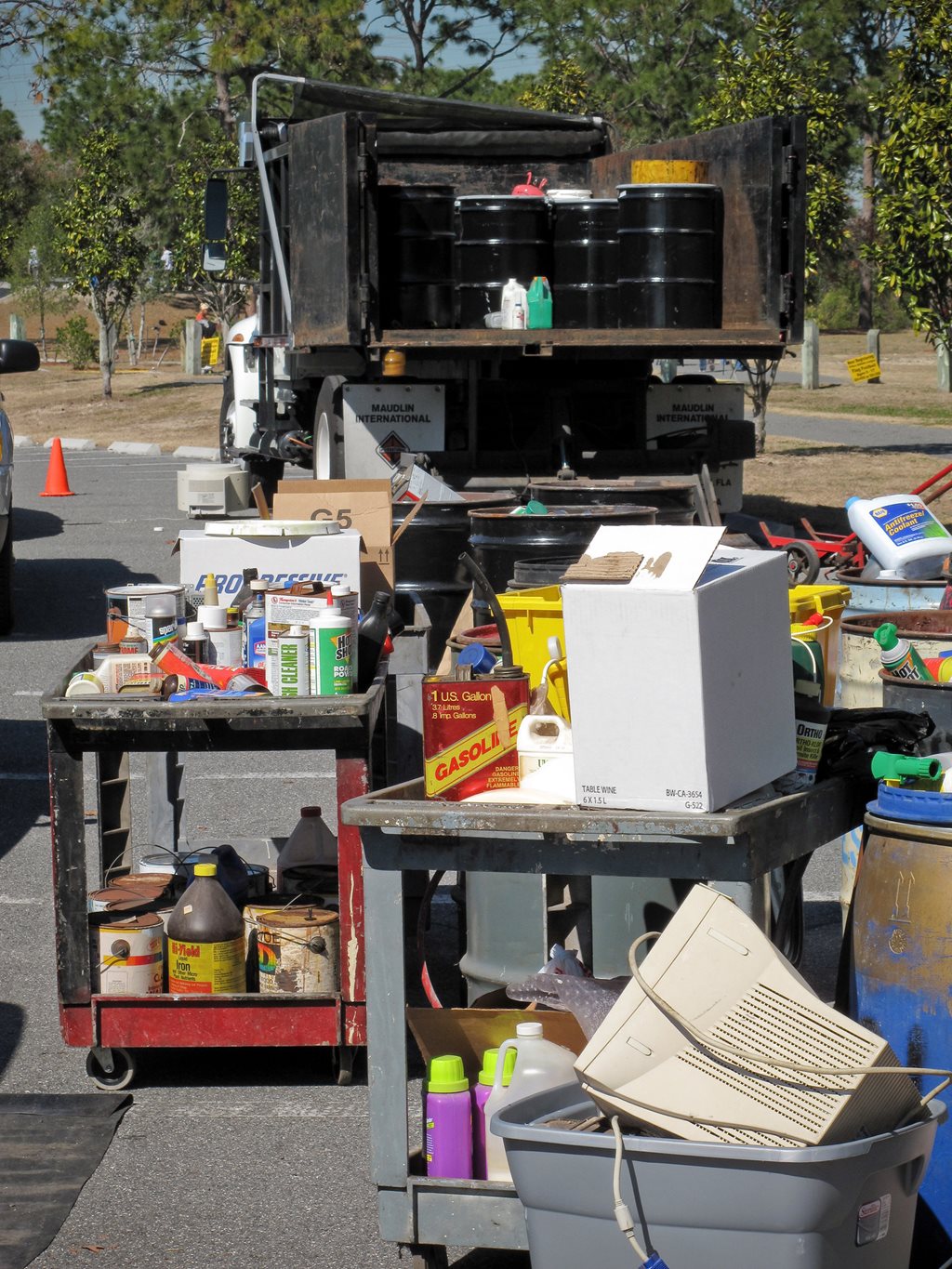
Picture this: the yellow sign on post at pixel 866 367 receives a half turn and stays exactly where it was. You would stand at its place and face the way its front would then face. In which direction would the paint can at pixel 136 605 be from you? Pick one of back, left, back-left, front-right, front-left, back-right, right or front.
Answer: back

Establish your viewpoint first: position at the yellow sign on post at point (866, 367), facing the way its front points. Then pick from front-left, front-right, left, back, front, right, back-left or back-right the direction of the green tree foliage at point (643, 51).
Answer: back-right

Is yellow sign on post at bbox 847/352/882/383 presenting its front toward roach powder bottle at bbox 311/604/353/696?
yes

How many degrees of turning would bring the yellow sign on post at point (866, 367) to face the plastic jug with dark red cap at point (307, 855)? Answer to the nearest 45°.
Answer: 0° — it already faces it

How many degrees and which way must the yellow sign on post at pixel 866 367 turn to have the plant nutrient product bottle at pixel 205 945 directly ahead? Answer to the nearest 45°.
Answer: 0° — it already faces it

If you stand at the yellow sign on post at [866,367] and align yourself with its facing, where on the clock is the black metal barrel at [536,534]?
The black metal barrel is roughly at 12 o'clock from the yellow sign on post.

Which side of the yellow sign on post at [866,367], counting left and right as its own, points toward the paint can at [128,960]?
front

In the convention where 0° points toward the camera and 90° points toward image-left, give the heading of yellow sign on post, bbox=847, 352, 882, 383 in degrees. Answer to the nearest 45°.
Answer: approximately 0°

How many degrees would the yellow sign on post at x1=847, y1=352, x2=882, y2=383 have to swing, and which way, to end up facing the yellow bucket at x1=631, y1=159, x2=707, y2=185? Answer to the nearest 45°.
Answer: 0° — it already faces it

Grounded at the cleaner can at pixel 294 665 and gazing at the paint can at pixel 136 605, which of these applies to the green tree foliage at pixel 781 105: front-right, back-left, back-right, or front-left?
front-right

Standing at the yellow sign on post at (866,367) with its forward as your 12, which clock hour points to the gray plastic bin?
The gray plastic bin is roughly at 12 o'clock from the yellow sign on post.

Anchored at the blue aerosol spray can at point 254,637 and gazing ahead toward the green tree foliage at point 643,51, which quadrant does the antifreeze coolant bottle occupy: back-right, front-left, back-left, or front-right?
front-right

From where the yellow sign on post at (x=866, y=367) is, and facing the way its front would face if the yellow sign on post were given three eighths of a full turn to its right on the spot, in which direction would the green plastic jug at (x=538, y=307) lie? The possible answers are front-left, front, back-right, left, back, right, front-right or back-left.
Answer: back-left

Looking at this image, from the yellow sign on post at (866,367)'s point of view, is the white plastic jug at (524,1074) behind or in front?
in front

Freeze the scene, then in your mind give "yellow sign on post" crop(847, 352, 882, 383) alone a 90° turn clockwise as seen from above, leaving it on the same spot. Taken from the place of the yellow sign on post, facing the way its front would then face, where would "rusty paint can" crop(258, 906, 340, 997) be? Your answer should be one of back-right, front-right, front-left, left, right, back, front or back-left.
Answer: left

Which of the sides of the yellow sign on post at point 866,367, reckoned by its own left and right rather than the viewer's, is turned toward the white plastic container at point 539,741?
front

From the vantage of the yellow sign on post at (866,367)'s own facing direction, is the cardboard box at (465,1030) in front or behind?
in front

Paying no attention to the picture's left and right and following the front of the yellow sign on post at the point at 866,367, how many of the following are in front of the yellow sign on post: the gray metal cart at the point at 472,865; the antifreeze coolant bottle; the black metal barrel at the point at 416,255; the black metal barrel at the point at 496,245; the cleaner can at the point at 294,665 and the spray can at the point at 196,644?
6

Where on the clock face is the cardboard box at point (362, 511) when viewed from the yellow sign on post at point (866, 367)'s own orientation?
The cardboard box is roughly at 12 o'clock from the yellow sign on post.
